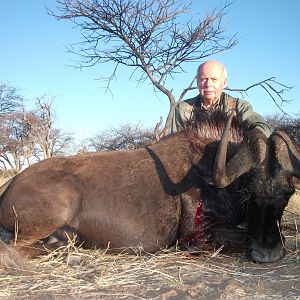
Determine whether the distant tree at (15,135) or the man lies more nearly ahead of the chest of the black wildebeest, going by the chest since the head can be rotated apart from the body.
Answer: the man

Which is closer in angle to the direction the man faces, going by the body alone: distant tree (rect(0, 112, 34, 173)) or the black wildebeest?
the black wildebeest

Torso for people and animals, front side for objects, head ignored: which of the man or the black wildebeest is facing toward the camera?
the man

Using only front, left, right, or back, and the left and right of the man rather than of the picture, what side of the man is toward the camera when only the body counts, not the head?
front

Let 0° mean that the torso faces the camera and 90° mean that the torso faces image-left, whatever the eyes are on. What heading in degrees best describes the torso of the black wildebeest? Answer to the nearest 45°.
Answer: approximately 270°

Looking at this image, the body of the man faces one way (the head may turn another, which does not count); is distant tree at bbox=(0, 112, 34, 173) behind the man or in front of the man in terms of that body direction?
behind

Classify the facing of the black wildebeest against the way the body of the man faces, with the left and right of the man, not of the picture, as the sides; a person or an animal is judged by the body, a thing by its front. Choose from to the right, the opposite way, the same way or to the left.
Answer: to the left

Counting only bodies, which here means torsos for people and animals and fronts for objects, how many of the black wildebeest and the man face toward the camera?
1

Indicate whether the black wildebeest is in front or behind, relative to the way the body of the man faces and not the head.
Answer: in front

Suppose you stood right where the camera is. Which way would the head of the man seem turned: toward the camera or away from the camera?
toward the camera
